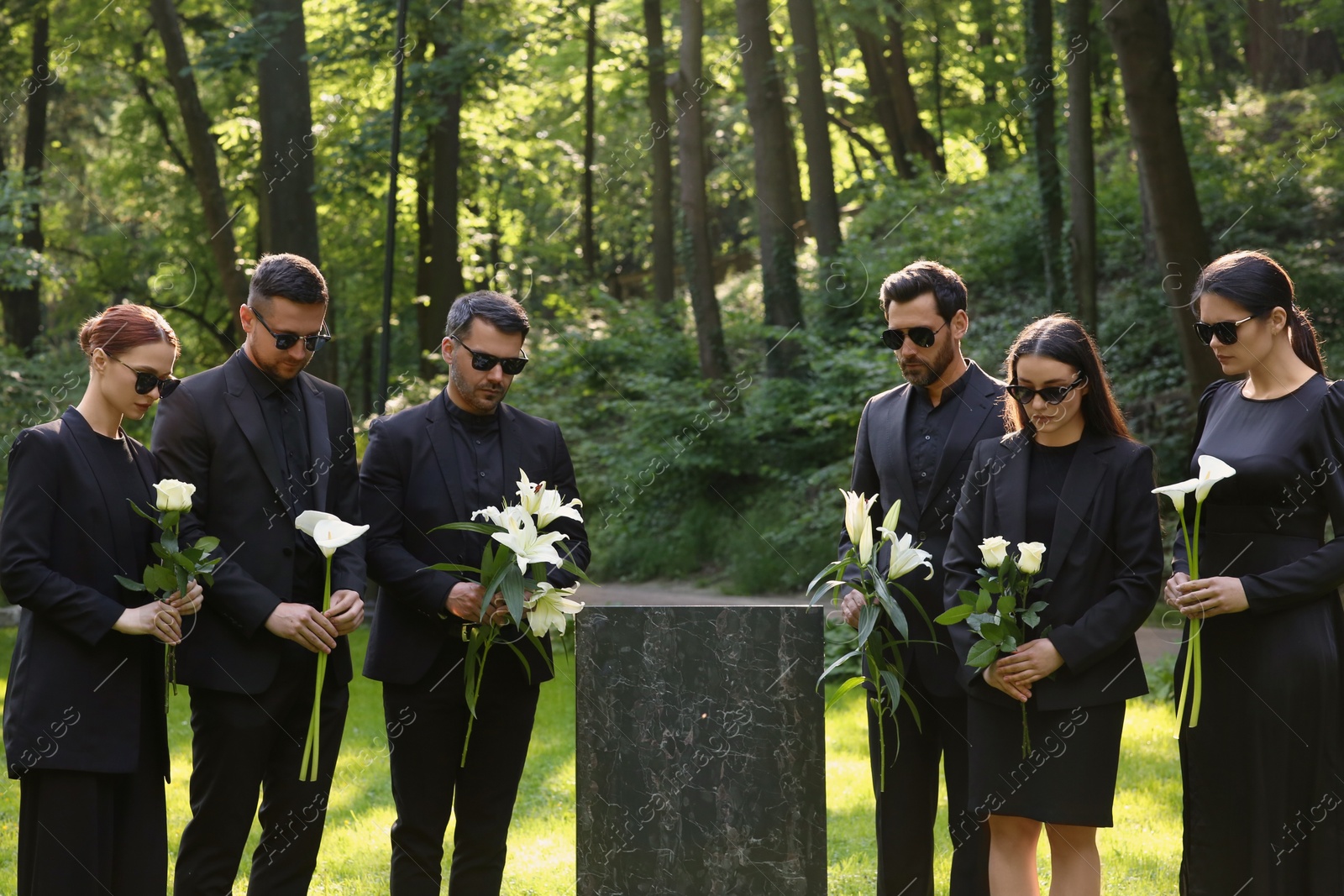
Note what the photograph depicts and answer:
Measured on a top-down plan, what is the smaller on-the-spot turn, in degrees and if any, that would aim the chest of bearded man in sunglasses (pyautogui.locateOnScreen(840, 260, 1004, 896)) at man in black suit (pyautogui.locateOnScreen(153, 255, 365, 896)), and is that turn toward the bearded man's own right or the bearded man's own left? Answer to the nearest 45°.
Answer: approximately 45° to the bearded man's own right

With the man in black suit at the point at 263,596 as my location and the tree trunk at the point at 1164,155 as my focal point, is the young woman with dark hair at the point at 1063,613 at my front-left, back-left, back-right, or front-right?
front-right

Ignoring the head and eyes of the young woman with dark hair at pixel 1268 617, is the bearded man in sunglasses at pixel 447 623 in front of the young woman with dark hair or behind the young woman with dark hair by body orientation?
in front

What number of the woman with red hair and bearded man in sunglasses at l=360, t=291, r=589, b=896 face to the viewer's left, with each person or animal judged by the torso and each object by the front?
0

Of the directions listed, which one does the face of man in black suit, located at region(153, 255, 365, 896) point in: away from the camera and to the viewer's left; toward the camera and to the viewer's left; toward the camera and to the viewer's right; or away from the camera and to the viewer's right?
toward the camera and to the viewer's right

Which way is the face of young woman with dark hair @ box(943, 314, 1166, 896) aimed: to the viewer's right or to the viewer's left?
to the viewer's left

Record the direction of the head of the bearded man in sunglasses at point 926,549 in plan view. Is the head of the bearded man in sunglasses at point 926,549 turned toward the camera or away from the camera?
toward the camera

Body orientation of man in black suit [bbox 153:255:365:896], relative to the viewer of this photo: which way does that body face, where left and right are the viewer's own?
facing the viewer and to the right of the viewer

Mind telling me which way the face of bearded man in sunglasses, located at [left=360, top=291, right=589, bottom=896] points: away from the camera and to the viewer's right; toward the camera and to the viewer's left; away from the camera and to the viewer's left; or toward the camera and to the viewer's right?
toward the camera and to the viewer's right

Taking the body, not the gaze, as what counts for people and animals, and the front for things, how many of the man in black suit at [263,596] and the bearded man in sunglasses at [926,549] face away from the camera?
0
